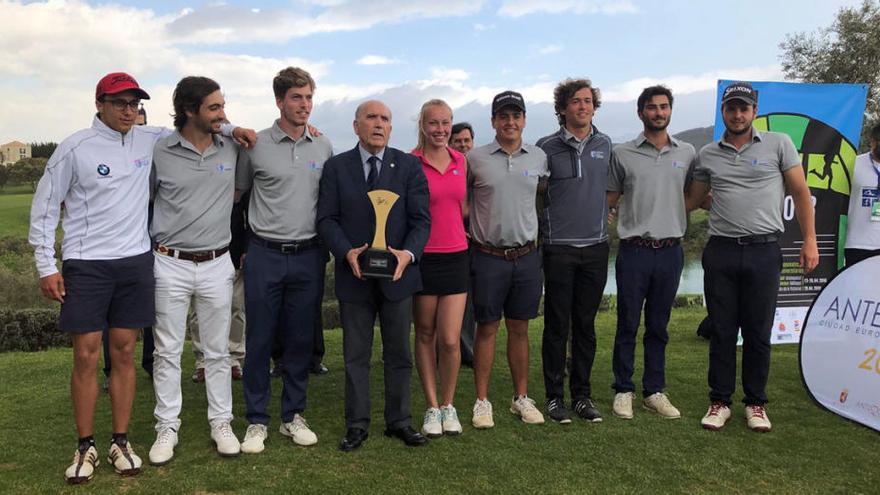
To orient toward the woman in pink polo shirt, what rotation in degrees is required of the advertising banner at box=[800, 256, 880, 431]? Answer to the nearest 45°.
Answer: approximately 45° to its right

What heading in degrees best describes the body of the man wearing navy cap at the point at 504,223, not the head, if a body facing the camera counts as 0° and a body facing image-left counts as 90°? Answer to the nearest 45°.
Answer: approximately 0°

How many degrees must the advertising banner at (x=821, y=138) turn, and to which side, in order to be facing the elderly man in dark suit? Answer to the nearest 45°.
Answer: approximately 45° to its right

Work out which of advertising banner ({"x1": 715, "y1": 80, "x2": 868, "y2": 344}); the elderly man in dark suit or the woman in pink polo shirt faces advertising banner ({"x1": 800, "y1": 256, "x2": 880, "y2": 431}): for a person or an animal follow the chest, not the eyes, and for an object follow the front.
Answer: advertising banner ({"x1": 715, "y1": 80, "x2": 868, "y2": 344})

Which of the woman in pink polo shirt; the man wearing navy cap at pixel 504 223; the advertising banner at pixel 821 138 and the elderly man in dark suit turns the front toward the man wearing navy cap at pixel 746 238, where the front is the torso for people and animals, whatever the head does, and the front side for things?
the advertising banner

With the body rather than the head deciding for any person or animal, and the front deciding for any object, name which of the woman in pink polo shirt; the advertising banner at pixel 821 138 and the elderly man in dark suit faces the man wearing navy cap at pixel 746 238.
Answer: the advertising banner

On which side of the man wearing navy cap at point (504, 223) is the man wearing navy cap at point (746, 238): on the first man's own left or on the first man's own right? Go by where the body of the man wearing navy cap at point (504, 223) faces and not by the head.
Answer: on the first man's own left

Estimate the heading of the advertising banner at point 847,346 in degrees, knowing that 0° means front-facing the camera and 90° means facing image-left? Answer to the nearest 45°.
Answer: approximately 0°
